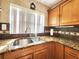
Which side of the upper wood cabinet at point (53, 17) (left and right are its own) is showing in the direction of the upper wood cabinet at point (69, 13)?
left

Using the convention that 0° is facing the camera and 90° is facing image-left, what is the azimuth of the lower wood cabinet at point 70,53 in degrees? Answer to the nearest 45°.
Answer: approximately 45°

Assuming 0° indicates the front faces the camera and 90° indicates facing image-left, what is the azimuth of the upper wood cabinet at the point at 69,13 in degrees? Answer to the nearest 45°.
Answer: approximately 45°

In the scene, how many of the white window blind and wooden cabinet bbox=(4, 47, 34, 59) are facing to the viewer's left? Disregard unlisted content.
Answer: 0

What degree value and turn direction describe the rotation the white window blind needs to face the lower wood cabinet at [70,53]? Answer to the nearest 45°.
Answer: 0° — it already faces it

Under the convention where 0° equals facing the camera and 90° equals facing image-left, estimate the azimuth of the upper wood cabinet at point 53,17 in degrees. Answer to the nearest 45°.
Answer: approximately 45°

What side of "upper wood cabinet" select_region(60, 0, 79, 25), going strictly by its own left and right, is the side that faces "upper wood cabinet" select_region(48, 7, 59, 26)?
right

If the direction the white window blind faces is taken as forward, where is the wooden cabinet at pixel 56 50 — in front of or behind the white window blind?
in front
